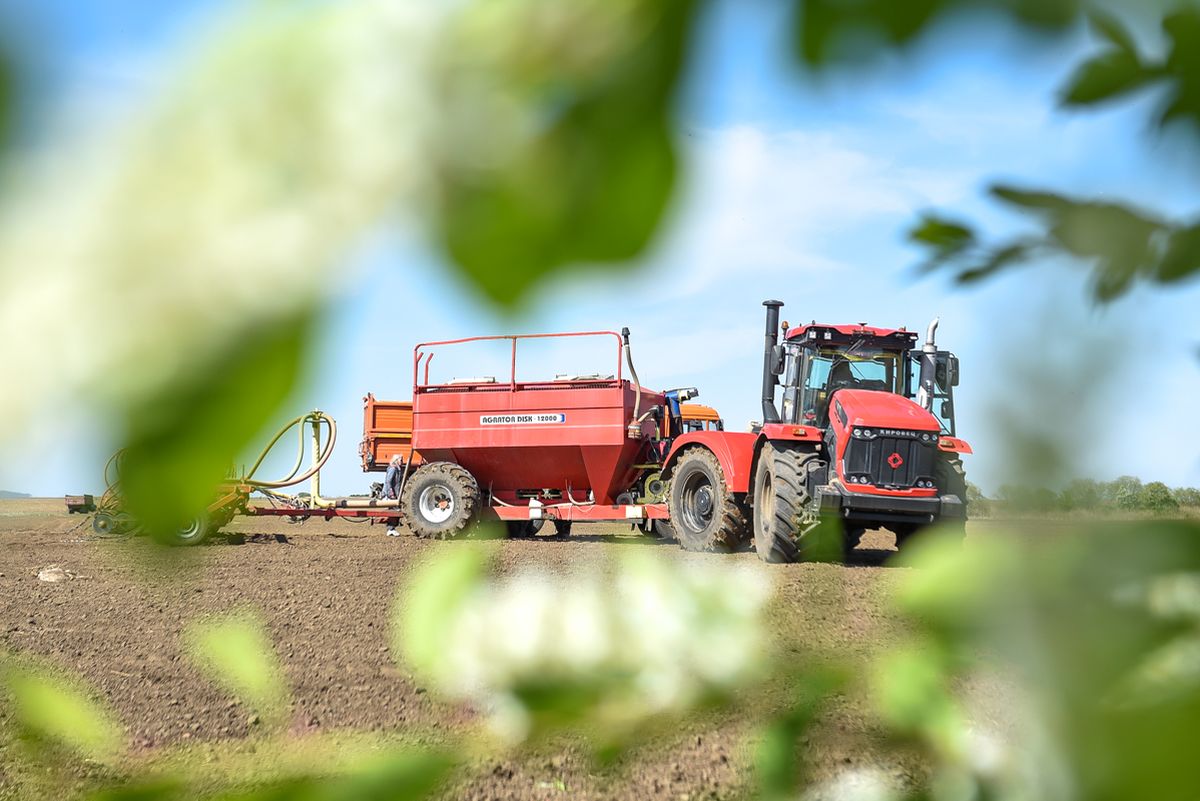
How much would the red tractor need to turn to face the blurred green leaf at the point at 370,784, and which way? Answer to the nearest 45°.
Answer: approximately 45° to its right

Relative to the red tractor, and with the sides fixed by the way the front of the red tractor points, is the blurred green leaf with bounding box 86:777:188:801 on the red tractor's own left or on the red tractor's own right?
on the red tractor's own right

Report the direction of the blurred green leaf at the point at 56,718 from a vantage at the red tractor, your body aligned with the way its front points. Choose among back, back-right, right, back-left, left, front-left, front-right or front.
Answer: front-right

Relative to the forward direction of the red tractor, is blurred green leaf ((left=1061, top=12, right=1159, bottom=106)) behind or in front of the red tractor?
in front

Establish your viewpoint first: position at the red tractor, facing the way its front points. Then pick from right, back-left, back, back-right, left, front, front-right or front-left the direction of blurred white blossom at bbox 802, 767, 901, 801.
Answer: front-right

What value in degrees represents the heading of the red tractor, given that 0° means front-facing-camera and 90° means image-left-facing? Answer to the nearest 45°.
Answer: approximately 315°

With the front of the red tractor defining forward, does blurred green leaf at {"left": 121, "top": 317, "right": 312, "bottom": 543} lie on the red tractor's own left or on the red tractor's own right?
on the red tractor's own right
